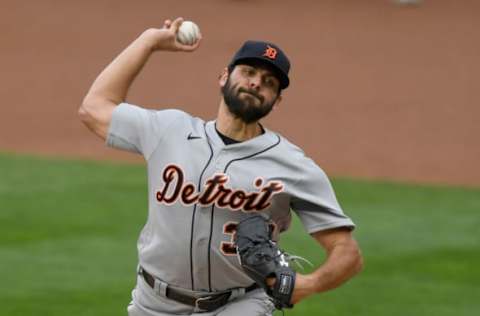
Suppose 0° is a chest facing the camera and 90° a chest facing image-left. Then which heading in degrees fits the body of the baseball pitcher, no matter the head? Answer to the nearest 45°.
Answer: approximately 0°
